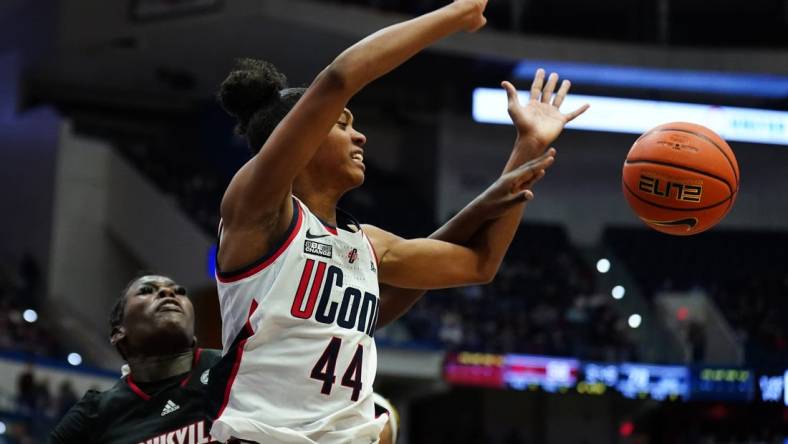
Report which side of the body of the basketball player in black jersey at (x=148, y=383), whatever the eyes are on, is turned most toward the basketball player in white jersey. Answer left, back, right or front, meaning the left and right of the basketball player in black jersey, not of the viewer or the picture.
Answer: front

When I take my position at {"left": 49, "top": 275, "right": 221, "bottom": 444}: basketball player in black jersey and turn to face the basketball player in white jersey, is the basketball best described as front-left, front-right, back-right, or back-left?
front-left

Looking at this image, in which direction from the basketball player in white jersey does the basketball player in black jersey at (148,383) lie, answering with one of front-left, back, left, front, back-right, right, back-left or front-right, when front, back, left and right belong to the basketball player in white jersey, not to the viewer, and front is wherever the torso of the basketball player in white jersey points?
back

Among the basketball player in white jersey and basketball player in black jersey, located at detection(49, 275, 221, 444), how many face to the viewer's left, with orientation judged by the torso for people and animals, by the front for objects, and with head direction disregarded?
0

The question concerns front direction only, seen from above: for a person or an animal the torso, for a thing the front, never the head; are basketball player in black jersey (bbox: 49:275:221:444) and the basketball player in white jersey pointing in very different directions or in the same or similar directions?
same or similar directions

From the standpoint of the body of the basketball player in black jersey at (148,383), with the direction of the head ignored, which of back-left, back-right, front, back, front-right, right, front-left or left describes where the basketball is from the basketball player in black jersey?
front-left

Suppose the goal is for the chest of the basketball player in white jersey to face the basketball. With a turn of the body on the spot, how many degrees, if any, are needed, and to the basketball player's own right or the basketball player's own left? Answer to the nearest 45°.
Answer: approximately 90° to the basketball player's own left

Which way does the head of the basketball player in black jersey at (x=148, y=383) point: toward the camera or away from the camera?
toward the camera

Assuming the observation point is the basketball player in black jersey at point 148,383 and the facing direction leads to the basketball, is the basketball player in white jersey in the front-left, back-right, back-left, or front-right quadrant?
front-right

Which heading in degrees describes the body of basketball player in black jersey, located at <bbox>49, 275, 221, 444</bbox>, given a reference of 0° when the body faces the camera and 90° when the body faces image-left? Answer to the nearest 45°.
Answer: approximately 315°

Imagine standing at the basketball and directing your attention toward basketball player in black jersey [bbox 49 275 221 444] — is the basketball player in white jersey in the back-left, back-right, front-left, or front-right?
front-left

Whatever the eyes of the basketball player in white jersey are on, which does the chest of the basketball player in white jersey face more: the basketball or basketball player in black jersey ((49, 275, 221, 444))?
the basketball
